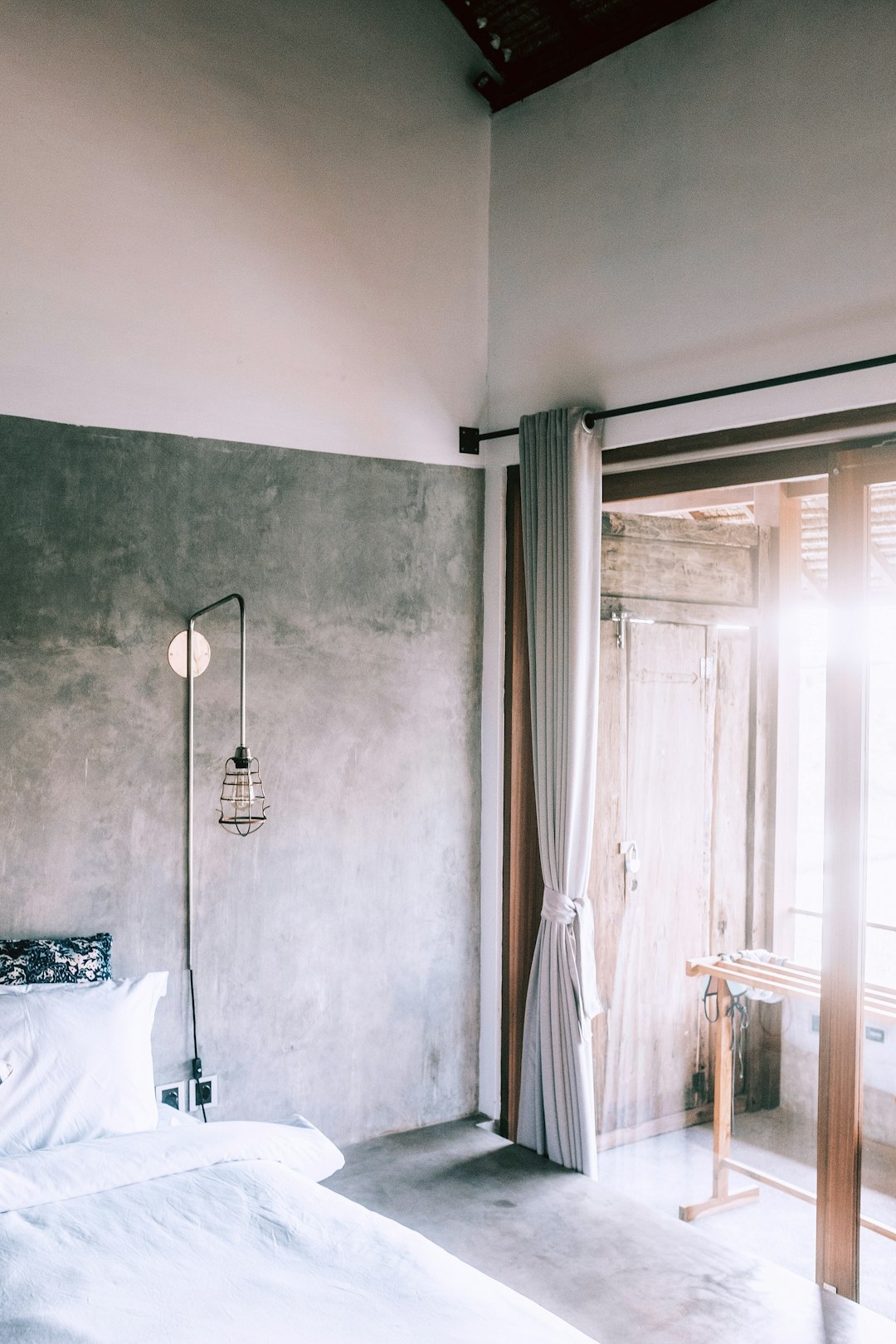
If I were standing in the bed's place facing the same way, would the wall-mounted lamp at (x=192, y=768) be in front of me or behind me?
behind

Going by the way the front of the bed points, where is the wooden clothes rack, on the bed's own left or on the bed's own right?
on the bed's own left

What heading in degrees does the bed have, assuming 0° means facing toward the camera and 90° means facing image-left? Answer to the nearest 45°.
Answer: approximately 315°

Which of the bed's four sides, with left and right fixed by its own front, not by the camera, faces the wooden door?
left

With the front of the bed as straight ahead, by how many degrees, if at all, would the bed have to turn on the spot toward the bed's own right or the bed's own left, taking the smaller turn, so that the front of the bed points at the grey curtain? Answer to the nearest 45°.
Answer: approximately 90° to the bed's own left

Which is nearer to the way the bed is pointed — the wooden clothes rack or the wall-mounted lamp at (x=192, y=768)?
the wooden clothes rack

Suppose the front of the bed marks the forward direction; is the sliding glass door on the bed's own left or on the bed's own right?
on the bed's own left

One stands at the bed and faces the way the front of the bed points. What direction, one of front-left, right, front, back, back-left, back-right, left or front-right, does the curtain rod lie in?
left

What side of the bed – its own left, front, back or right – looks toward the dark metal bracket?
left
